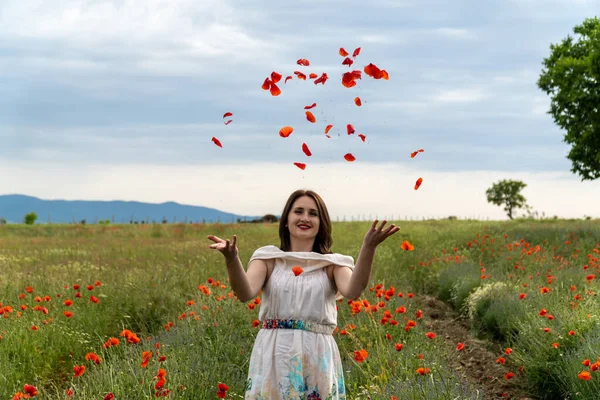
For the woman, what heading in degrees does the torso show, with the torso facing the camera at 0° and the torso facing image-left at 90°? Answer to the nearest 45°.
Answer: approximately 0°

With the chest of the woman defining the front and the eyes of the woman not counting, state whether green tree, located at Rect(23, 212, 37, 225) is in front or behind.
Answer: behind

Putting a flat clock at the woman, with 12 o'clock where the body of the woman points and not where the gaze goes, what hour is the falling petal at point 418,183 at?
The falling petal is roughly at 8 o'clock from the woman.
